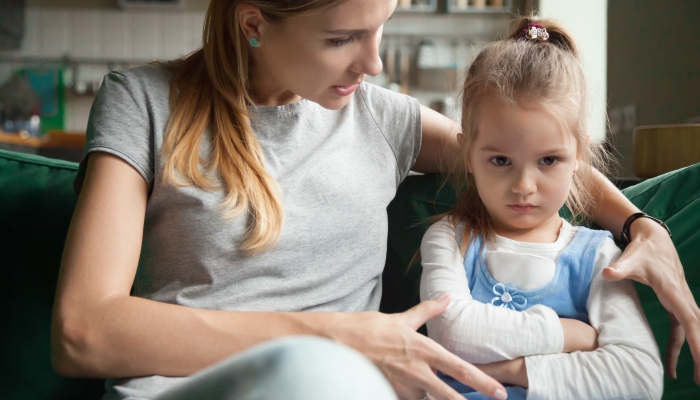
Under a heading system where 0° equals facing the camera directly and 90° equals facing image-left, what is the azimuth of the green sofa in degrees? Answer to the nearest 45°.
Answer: approximately 0°

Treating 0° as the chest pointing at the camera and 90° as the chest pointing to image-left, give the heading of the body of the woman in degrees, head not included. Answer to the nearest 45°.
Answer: approximately 315°

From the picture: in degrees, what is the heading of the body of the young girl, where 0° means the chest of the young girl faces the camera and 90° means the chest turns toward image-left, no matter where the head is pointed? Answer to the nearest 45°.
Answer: approximately 0°
